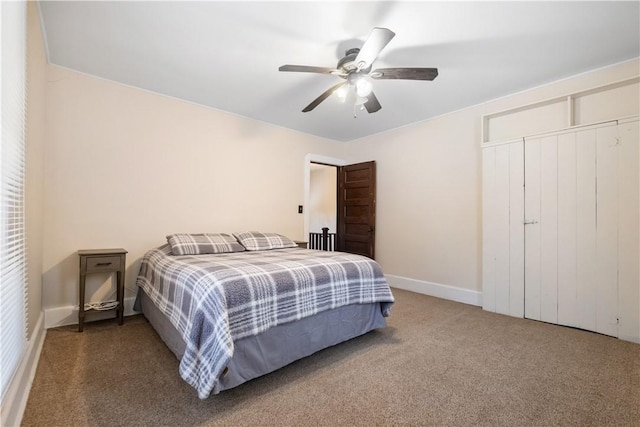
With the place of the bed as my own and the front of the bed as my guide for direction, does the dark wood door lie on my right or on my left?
on my left

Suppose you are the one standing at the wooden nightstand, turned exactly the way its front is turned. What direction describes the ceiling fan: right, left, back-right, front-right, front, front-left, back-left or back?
front-left

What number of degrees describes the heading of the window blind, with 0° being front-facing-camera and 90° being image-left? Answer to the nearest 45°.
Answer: approximately 270°

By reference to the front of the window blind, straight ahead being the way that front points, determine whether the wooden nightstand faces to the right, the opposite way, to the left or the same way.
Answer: to the right

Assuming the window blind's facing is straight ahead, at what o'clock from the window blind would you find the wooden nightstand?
The wooden nightstand is roughly at 10 o'clock from the window blind.

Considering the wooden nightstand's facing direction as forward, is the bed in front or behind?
in front

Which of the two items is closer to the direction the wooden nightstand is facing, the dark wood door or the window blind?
the window blind

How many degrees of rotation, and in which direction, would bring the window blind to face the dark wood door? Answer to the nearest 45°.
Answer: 0° — it already faces it

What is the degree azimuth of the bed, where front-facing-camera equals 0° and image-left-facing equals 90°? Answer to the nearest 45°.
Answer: approximately 315°
